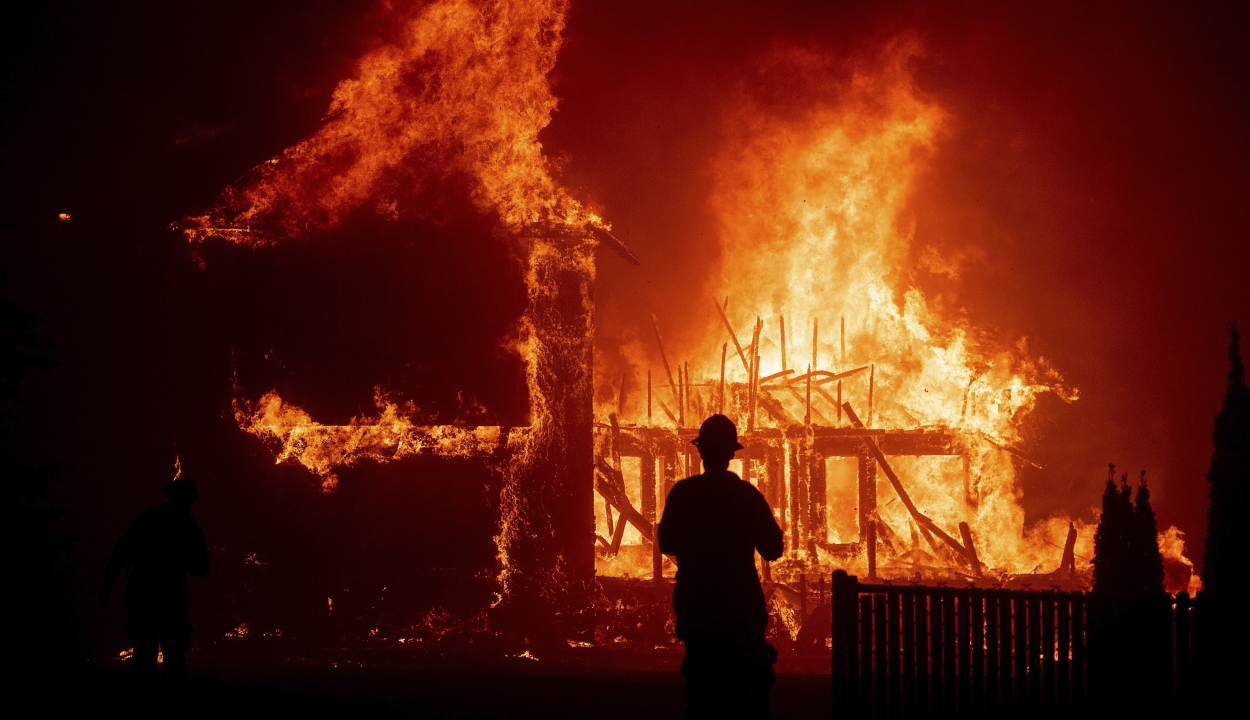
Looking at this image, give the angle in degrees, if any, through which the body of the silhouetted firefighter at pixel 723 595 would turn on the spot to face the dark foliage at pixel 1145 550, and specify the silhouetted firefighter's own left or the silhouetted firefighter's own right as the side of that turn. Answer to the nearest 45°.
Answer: approximately 45° to the silhouetted firefighter's own right

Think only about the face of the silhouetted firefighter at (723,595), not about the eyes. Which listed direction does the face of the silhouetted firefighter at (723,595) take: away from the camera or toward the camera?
away from the camera

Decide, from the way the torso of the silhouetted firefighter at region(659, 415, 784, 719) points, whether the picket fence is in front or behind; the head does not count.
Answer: in front

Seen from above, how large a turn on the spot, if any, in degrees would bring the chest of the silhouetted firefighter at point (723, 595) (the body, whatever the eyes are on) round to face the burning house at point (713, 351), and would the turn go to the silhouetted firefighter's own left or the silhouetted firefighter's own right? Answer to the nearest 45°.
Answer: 0° — they already face it

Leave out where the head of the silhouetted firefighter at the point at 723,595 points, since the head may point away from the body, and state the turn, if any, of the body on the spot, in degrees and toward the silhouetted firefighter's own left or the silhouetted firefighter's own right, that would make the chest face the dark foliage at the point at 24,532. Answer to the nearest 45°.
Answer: approximately 45° to the silhouetted firefighter's own left

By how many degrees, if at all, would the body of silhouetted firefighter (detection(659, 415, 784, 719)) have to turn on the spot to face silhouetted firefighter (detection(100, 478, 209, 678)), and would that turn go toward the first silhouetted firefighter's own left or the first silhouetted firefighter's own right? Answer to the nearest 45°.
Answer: approximately 45° to the first silhouetted firefighter's own left

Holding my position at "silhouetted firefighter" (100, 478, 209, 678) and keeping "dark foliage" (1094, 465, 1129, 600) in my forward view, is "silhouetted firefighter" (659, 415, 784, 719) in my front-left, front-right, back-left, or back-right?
front-right

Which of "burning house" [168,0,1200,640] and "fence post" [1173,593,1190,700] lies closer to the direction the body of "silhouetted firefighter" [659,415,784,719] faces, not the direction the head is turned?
the burning house

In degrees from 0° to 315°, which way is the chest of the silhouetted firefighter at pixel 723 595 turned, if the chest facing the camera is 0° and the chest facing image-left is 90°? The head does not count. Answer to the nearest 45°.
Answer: approximately 180°

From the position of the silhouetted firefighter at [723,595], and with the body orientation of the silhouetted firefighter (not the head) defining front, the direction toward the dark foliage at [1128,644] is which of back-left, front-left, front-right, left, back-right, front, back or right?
front-right
